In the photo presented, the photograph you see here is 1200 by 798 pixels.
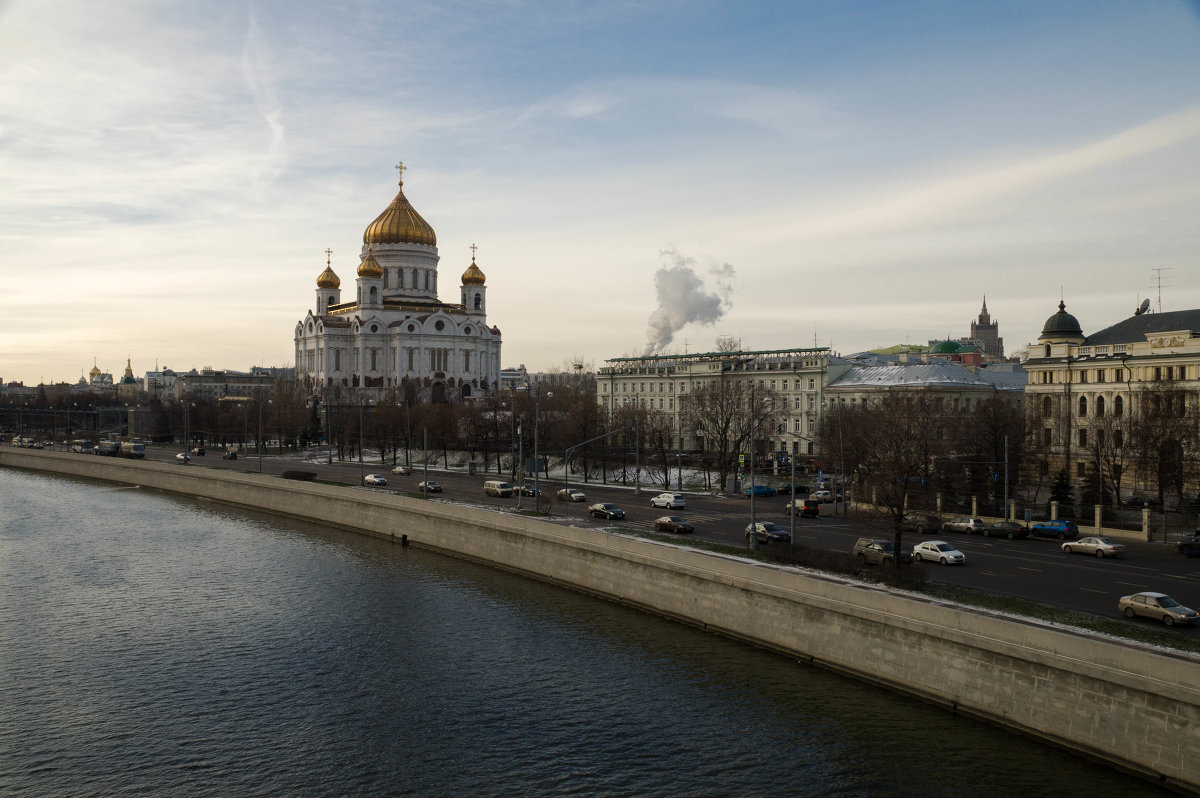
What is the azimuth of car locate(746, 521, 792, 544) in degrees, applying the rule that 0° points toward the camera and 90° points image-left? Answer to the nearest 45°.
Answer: approximately 315°

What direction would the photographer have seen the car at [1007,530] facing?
facing away from the viewer and to the left of the viewer

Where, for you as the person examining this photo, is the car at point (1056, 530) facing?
facing away from the viewer and to the left of the viewer

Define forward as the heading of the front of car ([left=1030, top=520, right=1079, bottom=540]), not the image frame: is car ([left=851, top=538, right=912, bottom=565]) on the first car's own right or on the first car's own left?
on the first car's own left

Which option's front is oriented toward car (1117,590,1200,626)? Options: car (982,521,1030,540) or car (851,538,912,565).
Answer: car (851,538,912,565)
